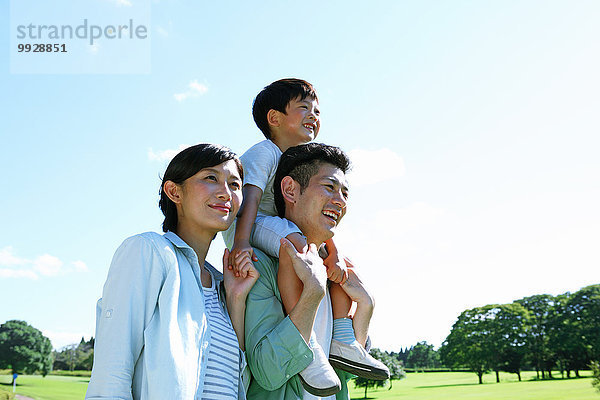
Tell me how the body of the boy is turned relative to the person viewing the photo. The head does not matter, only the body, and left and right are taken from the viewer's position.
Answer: facing the viewer and to the right of the viewer

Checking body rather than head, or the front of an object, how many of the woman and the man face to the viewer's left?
0

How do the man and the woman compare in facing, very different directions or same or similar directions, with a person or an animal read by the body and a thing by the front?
same or similar directions

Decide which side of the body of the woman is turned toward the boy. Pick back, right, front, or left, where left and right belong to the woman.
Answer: left

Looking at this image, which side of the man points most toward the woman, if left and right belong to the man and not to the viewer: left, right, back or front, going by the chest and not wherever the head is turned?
right

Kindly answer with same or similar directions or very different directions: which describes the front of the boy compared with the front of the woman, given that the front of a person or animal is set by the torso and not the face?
same or similar directions
